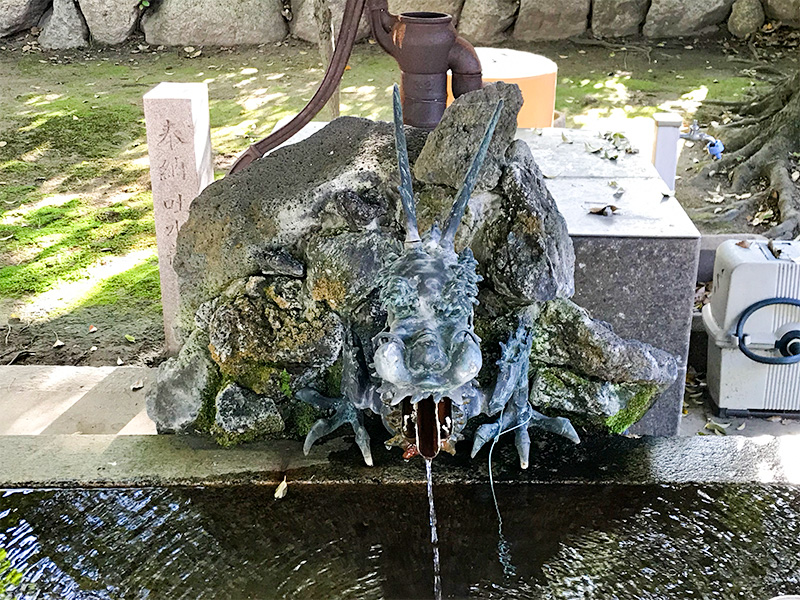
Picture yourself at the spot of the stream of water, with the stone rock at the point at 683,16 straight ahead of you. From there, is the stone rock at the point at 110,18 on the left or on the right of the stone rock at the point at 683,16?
left

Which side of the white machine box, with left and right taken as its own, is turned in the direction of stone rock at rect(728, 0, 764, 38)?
back

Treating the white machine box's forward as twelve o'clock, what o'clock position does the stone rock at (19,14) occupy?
The stone rock is roughly at 4 o'clock from the white machine box.

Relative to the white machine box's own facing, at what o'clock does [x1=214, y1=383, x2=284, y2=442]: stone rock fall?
The stone rock is roughly at 3 o'clock from the white machine box.

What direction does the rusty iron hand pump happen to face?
to the viewer's right

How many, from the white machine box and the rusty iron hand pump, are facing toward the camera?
1

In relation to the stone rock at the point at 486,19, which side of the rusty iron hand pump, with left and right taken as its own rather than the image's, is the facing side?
left

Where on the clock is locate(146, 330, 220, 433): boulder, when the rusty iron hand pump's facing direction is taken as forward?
The boulder is roughly at 4 o'clock from the rusty iron hand pump.

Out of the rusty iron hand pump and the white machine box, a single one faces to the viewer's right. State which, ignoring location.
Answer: the rusty iron hand pump

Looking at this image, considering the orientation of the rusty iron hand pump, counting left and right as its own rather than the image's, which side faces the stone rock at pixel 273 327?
right

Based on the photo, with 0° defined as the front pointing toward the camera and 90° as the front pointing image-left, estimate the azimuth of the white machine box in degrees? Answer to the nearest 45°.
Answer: approximately 0°
